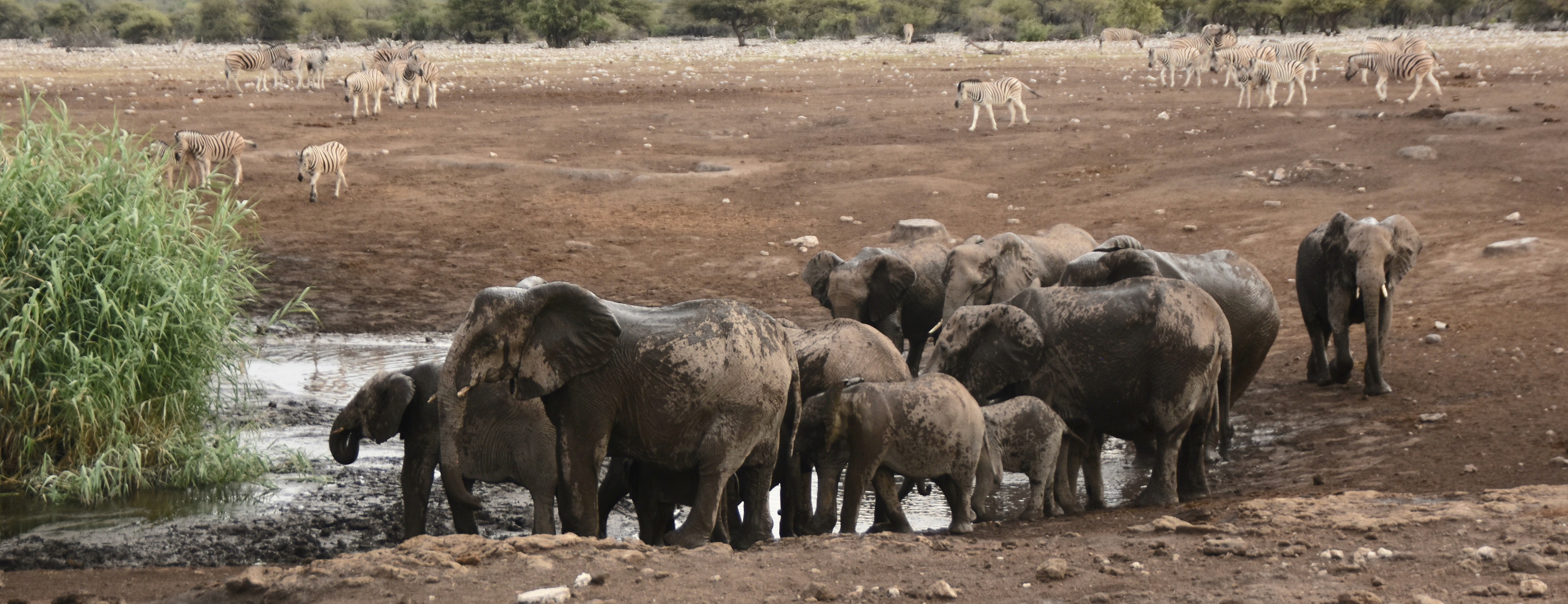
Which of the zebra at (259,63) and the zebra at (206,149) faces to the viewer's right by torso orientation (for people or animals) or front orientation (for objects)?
the zebra at (259,63)

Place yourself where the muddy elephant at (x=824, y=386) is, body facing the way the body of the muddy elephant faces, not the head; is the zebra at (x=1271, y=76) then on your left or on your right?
on your right

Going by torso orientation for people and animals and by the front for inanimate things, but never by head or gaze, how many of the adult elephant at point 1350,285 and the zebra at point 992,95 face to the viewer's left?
1

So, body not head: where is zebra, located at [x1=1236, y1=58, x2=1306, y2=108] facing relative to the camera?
to the viewer's left

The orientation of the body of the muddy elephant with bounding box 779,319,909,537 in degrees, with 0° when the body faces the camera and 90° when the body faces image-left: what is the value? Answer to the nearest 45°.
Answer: approximately 90°

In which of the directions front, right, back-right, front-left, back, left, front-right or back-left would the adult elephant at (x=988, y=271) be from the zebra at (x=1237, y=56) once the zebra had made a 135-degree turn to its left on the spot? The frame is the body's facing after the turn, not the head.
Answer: front-right

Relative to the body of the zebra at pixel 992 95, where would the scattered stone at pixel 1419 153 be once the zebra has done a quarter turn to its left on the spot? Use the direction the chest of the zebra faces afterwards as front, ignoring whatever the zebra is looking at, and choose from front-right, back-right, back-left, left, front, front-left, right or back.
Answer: front-left

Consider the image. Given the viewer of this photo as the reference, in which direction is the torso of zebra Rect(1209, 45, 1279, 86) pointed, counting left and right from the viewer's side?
facing to the left of the viewer

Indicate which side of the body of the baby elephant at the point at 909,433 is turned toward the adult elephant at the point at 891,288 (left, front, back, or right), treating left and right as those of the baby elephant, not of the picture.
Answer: right

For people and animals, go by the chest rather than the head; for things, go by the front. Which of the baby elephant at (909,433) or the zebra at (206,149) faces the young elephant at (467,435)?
the baby elephant

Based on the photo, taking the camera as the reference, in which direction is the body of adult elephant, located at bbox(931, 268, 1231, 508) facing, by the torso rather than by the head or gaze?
to the viewer's left

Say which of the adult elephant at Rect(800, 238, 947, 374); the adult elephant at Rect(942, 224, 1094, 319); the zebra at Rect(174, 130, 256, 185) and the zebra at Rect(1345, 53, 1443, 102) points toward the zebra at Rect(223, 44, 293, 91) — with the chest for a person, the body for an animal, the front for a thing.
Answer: the zebra at Rect(1345, 53, 1443, 102)

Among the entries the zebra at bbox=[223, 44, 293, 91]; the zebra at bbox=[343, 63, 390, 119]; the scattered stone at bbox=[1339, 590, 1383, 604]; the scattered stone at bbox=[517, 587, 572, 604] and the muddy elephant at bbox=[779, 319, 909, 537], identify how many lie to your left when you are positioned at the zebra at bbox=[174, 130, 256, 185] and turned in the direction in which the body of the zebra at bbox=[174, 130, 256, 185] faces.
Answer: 3

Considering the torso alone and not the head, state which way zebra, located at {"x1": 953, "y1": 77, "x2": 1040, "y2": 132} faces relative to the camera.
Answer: to the viewer's left

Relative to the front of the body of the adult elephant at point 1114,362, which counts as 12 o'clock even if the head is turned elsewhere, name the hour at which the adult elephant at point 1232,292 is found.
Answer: the adult elephant at point 1232,292 is roughly at 4 o'clock from the adult elephant at point 1114,362.

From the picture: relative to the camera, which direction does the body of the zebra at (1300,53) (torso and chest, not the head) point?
to the viewer's left

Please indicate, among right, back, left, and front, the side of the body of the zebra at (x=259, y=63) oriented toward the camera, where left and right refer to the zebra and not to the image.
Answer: right
